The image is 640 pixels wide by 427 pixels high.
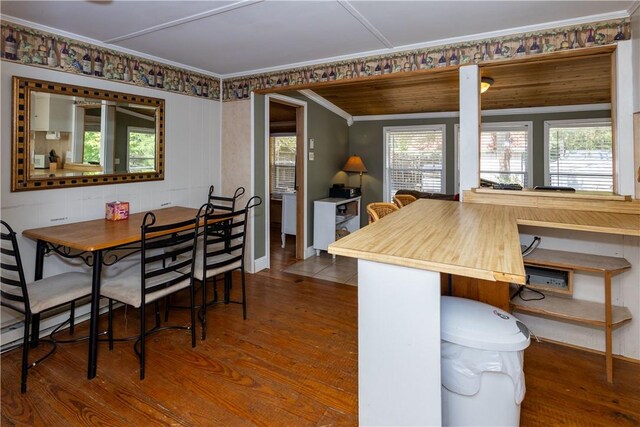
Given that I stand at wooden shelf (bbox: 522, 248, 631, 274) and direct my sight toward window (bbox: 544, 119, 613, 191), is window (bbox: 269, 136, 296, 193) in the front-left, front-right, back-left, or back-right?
front-left

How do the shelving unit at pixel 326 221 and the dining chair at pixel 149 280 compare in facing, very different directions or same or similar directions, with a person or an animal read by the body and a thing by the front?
very different directions

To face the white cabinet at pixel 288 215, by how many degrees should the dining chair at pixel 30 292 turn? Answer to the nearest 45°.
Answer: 0° — it already faces it

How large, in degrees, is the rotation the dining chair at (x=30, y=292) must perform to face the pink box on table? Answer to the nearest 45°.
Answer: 0° — it already faces it

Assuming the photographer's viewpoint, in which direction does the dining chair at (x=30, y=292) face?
facing away from the viewer and to the right of the viewer

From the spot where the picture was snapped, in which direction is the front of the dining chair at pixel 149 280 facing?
facing away from the viewer and to the left of the viewer

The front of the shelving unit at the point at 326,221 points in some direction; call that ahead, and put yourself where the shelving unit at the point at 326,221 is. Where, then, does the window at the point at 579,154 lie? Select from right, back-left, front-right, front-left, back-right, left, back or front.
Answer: front-left

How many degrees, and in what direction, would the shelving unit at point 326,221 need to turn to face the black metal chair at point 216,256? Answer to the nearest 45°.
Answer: approximately 45° to its right

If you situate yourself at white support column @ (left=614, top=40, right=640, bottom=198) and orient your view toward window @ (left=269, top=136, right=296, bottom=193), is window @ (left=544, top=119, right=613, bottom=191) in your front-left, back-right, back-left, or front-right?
front-right

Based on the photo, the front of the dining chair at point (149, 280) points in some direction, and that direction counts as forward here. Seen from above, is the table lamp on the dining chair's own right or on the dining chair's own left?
on the dining chair's own right

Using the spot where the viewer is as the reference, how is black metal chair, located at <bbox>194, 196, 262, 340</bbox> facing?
facing away from the viewer and to the left of the viewer

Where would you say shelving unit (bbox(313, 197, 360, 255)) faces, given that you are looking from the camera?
facing the viewer and to the right of the viewer

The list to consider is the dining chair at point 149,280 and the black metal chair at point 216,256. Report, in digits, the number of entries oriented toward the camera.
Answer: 0

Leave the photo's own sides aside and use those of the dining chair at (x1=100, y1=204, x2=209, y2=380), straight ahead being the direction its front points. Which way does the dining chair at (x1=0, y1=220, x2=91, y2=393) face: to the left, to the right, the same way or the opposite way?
to the right
